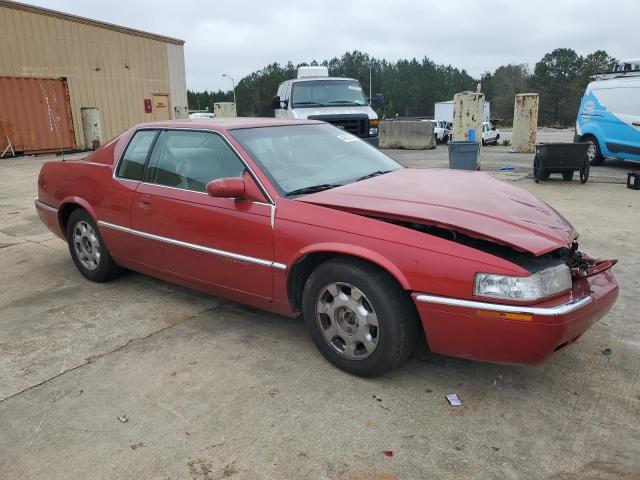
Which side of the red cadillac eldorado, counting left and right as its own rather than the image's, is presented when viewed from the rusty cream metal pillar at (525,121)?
left

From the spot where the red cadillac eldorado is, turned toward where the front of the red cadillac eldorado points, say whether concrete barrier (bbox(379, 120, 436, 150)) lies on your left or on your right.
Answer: on your left

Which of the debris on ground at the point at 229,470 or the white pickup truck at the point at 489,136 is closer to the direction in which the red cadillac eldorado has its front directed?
the debris on ground

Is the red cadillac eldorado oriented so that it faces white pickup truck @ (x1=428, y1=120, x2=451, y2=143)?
no

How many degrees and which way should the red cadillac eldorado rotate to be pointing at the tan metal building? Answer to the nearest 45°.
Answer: approximately 180°

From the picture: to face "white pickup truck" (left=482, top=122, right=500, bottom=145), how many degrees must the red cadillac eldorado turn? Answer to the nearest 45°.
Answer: approximately 135° to its left

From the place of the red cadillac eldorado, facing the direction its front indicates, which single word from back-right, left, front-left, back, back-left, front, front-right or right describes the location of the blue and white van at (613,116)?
left

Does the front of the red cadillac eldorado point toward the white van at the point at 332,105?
no

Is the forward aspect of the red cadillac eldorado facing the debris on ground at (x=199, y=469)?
no

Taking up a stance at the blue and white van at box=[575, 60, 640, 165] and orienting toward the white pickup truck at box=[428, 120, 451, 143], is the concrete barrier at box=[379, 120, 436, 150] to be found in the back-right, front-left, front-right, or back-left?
front-left
